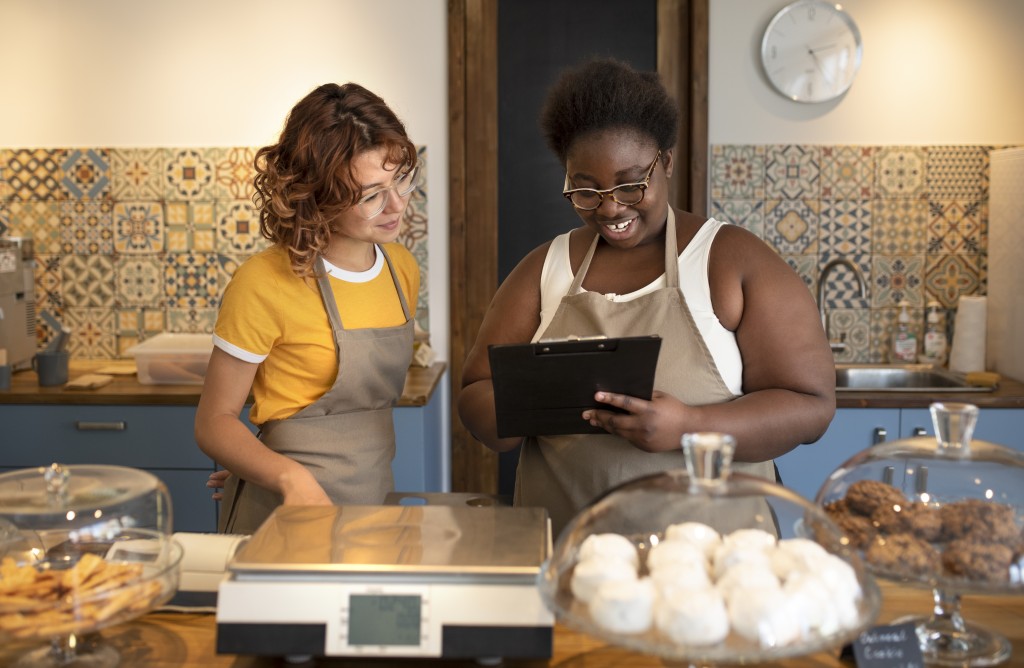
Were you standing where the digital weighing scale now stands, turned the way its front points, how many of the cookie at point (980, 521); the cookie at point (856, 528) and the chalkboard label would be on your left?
3

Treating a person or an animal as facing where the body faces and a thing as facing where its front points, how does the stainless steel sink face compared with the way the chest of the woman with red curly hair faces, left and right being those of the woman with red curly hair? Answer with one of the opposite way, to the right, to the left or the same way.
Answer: to the right

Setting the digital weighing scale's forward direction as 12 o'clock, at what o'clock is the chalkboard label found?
The chalkboard label is roughly at 9 o'clock from the digital weighing scale.

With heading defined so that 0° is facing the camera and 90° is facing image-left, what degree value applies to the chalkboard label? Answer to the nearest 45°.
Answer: approximately 0°

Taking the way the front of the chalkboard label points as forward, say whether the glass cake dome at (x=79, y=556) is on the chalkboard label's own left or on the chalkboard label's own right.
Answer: on the chalkboard label's own right

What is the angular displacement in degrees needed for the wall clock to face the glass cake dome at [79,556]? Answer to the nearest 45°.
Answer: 0° — it already faces it

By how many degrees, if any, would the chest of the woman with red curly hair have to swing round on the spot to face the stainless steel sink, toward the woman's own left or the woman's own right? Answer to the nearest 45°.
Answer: approximately 90° to the woman's own left

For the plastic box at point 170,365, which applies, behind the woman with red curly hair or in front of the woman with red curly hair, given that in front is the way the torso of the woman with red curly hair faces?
behind

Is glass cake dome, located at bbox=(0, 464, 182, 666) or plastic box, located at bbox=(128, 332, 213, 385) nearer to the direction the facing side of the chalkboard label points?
the glass cake dome

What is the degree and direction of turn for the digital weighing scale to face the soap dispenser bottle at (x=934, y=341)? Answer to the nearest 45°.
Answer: approximately 135° to its left

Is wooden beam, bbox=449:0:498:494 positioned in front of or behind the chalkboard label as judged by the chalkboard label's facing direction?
behind

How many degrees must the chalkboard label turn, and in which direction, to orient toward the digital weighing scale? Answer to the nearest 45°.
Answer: approximately 45° to its right

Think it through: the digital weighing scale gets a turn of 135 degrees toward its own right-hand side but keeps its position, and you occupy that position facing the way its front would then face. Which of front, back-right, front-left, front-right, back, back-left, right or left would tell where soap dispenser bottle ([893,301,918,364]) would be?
right

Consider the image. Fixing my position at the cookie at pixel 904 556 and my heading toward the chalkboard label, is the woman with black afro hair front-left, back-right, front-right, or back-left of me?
back-right

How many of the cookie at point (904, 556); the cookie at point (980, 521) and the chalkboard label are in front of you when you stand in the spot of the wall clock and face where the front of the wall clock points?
3
